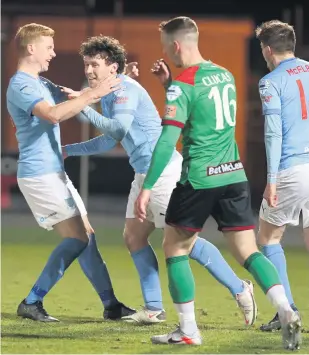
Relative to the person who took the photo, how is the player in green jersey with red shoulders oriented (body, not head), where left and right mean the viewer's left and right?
facing away from the viewer and to the left of the viewer

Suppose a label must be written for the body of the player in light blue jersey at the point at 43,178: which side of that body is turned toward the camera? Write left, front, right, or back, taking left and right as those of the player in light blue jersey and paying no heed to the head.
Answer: right

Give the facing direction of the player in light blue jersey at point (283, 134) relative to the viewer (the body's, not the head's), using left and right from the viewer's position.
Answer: facing away from the viewer and to the left of the viewer

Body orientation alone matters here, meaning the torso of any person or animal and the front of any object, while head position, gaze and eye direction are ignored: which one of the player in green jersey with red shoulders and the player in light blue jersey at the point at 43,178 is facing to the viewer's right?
the player in light blue jersey

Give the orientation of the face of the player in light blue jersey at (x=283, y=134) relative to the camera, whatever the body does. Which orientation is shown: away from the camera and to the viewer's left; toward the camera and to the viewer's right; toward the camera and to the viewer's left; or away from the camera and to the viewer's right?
away from the camera and to the viewer's left

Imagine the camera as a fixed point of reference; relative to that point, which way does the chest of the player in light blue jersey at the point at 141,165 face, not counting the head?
to the viewer's left

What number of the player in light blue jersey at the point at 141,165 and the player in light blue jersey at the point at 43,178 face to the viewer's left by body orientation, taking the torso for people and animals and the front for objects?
1

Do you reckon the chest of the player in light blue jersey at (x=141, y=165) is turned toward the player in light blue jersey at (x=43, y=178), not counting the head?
yes

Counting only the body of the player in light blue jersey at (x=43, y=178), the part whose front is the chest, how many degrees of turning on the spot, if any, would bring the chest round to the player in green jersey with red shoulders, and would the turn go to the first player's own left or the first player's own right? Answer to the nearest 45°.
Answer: approximately 45° to the first player's own right

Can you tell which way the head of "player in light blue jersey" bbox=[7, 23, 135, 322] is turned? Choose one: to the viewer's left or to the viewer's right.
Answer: to the viewer's right

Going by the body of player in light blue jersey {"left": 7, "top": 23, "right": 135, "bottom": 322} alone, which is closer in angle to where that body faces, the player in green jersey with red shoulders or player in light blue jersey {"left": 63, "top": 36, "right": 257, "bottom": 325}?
the player in light blue jersey

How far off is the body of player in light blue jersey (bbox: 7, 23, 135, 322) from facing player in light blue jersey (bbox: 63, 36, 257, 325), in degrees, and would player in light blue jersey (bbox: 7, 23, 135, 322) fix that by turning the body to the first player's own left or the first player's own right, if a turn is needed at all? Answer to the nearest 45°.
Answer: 0° — they already face them
